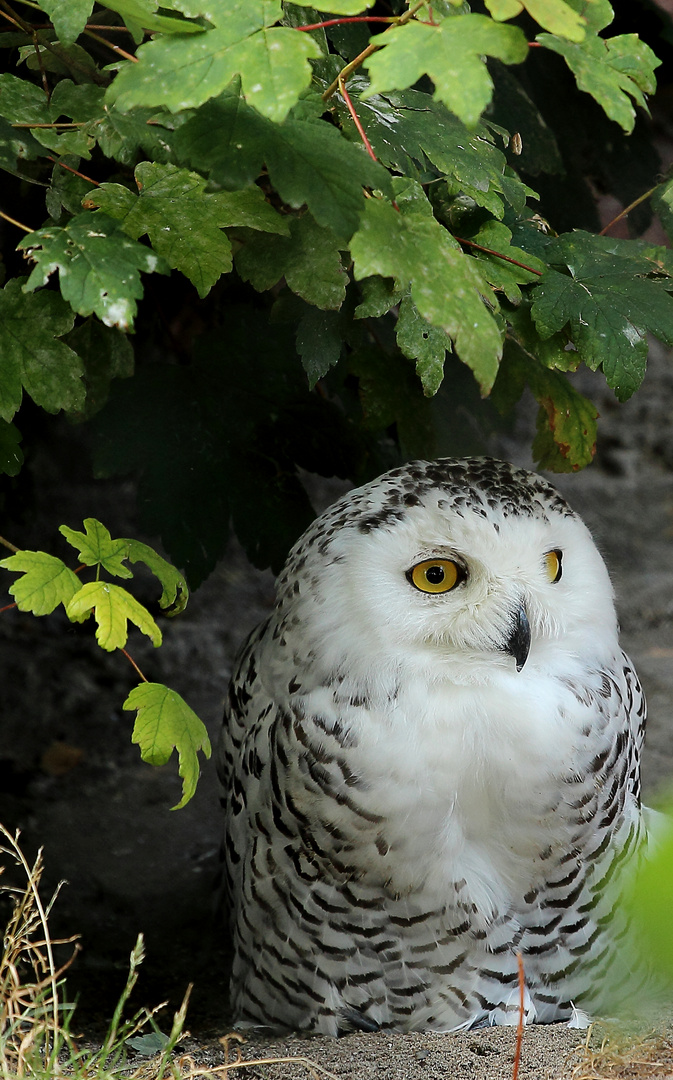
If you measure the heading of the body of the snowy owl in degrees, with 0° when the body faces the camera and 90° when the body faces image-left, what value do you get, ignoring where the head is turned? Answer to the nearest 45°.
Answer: approximately 315°
